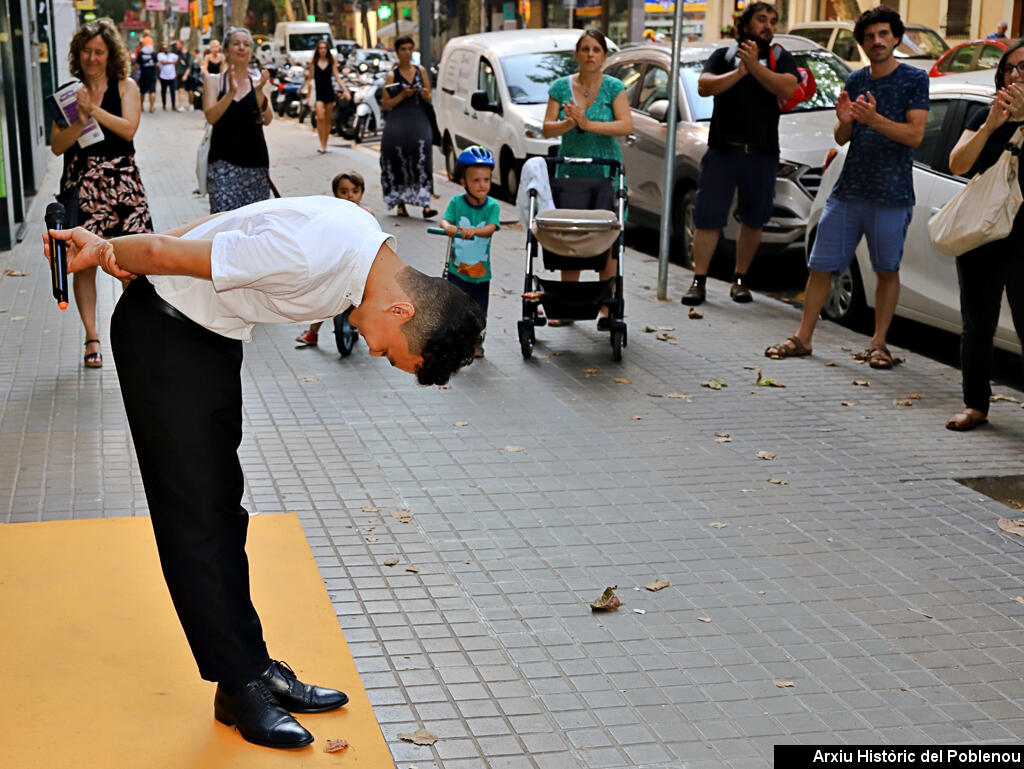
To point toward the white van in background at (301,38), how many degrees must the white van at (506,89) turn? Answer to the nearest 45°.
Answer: approximately 135° to its left

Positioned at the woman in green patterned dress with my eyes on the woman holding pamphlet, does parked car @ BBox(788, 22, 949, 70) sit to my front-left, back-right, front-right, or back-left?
back-right

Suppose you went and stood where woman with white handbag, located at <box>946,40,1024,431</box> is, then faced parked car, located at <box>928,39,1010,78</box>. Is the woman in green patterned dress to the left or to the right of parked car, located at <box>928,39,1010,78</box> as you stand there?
left

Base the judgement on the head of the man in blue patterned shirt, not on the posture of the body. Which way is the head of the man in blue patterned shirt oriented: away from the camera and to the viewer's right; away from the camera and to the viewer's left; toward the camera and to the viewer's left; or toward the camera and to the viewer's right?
toward the camera and to the viewer's left

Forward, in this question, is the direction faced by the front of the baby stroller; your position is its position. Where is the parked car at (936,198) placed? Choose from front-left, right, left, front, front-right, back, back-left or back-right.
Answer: left

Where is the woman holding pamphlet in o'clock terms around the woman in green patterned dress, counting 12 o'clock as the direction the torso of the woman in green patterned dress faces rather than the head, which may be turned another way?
The woman holding pamphlet is roughly at 2 o'clock from the woman in green patterned dress.

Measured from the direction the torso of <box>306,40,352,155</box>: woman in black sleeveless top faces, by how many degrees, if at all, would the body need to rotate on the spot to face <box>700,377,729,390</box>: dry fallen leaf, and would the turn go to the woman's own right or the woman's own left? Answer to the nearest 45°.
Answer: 0° — they already face it

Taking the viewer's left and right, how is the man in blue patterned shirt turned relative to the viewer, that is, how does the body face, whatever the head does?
facing the viewer and to the left of the viewer

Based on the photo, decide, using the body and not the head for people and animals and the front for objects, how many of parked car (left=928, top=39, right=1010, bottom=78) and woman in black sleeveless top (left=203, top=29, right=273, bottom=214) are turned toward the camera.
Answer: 1

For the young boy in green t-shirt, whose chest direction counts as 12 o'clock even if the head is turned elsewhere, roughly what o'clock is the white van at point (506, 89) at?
The white van is roughly at 6 o'clock from the young boy in green t-shirt.

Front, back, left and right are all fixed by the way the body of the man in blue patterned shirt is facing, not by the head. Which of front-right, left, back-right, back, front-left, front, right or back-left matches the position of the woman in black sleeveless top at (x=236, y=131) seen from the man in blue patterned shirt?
front-right

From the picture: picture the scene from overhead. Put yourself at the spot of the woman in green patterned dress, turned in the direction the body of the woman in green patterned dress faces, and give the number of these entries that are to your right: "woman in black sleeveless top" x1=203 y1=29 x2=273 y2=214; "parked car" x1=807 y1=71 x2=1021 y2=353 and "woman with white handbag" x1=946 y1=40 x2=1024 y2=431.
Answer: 1

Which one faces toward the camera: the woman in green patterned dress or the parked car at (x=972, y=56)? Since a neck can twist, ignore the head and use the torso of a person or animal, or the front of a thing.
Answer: the woman in green patterned dress

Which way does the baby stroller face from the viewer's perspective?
toward the camera

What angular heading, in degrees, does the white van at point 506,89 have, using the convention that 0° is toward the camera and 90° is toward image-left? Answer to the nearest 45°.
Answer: approximately 315°

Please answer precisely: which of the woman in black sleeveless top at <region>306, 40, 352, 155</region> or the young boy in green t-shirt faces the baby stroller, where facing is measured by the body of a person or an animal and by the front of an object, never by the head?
the woman in black sleeveless top
